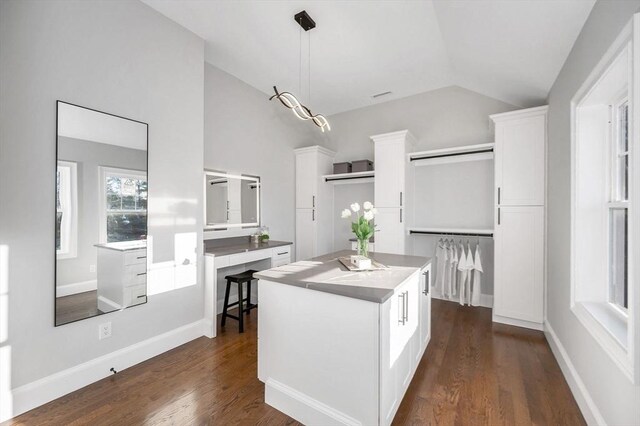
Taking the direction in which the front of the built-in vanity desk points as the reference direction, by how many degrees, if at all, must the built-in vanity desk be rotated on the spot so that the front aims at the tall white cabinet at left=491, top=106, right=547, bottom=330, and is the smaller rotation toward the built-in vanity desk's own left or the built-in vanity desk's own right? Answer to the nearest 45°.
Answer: approximately 45° to the built-in vanity desk's own left

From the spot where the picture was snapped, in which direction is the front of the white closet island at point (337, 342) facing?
facing the viewer and to the right of the viewer

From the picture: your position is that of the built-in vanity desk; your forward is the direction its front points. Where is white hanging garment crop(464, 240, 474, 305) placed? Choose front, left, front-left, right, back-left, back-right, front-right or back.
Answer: front-left

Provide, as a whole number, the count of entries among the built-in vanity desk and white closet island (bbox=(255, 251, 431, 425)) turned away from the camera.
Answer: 0

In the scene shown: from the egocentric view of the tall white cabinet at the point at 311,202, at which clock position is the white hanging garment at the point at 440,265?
The white hanging garment is roughly at 8 o'clock from the tall white cabinet.

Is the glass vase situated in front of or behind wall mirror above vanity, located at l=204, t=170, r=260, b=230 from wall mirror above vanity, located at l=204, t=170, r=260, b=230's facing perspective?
in front

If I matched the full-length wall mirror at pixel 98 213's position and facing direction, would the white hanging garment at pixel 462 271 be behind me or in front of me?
in front

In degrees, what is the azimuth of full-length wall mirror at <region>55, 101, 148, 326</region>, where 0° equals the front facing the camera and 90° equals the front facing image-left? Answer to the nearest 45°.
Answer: approximately 315°
